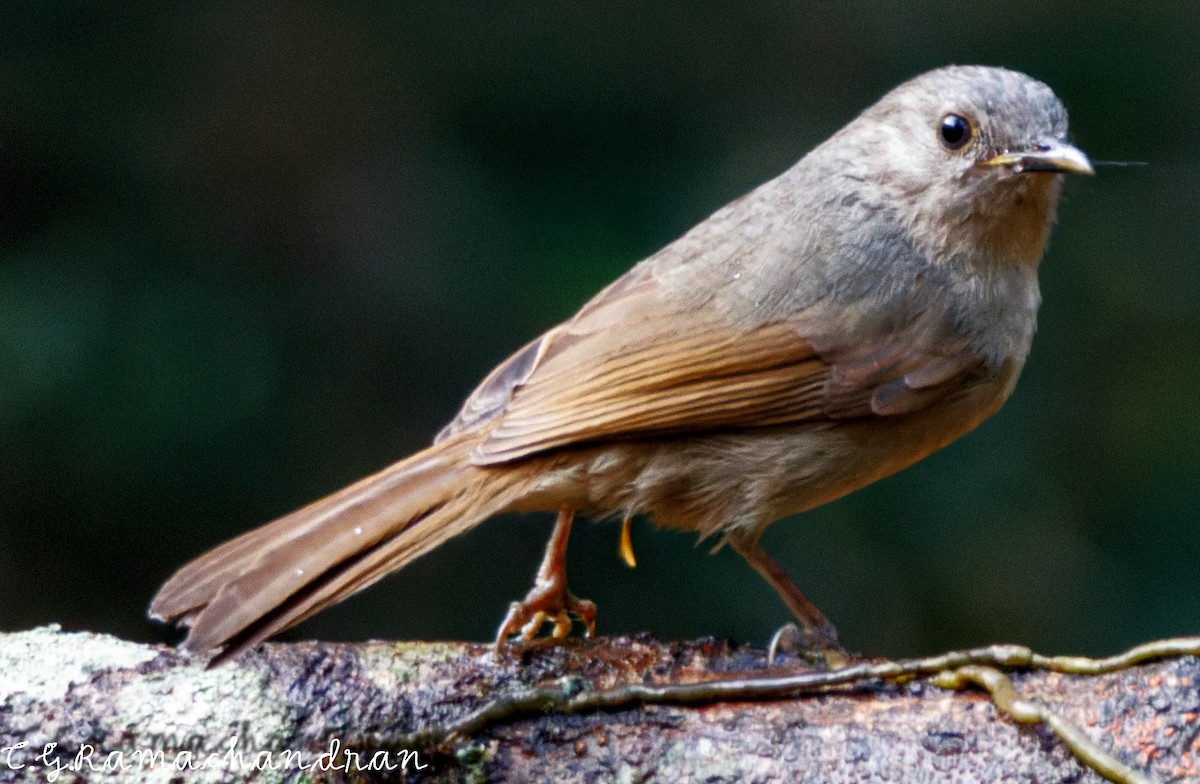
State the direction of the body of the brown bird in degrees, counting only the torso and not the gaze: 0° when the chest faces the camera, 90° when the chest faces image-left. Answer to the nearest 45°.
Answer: approximately 270°
